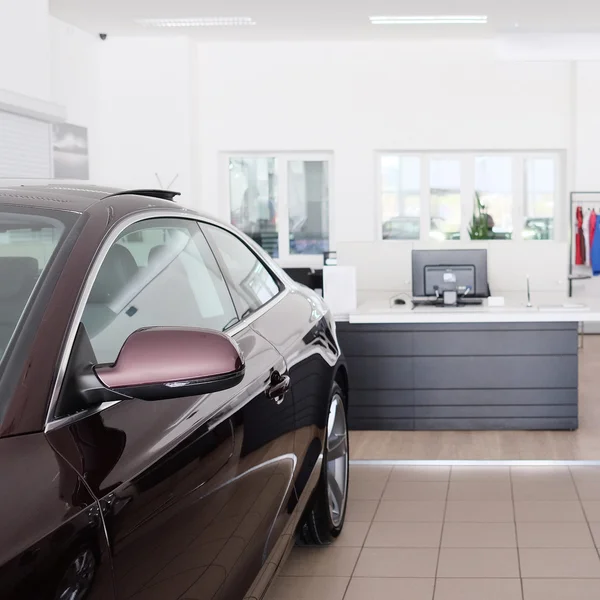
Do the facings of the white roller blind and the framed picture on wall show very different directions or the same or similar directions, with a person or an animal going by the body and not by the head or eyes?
same or similar directions

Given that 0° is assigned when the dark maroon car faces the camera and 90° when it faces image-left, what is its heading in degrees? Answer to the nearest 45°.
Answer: approximately 45°

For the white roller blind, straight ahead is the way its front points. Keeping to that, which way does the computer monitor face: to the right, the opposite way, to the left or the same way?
to the left

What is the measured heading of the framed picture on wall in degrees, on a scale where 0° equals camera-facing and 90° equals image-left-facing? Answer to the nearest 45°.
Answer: approximately 315°

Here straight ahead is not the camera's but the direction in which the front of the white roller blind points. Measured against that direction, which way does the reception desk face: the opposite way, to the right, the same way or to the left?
to the right

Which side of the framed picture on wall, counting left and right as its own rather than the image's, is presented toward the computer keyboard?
front

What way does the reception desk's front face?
toward the camera

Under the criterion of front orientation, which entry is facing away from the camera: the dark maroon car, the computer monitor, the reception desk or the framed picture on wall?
the computer monitor

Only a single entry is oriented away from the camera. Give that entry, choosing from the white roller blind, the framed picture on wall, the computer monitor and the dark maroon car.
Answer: the computer monitor

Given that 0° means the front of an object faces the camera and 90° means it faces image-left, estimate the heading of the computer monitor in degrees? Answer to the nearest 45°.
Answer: approximately 180°

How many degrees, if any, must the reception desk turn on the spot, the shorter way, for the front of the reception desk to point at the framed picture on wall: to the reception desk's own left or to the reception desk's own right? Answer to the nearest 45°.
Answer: approximately 135° to the reception desk's own right

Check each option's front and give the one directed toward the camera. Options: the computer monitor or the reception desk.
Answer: the reception desk

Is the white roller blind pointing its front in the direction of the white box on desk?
yes

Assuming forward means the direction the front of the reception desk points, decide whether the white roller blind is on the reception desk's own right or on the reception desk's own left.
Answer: on the reception desk's own right
